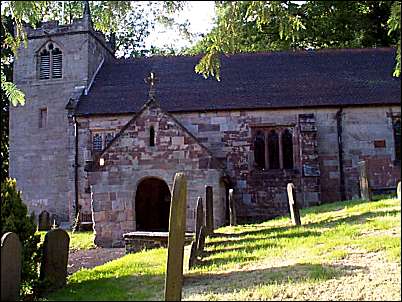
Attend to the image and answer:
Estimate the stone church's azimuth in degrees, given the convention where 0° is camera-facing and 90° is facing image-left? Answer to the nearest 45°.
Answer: approximately 0°

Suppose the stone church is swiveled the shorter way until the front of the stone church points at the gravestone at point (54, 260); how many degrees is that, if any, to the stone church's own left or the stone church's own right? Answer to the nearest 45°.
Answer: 0° — it already faces it

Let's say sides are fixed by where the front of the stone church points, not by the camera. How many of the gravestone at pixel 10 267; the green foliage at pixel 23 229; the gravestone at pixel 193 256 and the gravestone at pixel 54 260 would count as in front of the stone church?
4

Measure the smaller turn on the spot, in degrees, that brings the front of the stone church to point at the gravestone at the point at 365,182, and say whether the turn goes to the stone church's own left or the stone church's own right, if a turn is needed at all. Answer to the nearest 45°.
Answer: approximately 45° to the stone church's own left

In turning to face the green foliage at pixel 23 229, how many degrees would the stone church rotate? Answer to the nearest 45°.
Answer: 0° — it already faces it

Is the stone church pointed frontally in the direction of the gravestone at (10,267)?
yes

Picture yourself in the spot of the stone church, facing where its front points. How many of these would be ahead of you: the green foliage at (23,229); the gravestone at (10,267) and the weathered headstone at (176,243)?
3

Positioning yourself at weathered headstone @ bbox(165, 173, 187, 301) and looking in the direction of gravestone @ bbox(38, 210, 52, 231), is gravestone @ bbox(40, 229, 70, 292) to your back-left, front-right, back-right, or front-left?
front-left

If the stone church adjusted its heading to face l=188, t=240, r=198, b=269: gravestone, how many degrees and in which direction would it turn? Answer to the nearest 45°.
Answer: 0° — it already faces it

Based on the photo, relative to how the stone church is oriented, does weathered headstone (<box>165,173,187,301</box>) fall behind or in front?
in front

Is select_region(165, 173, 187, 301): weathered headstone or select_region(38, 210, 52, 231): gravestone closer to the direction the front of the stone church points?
the weathered headstone
